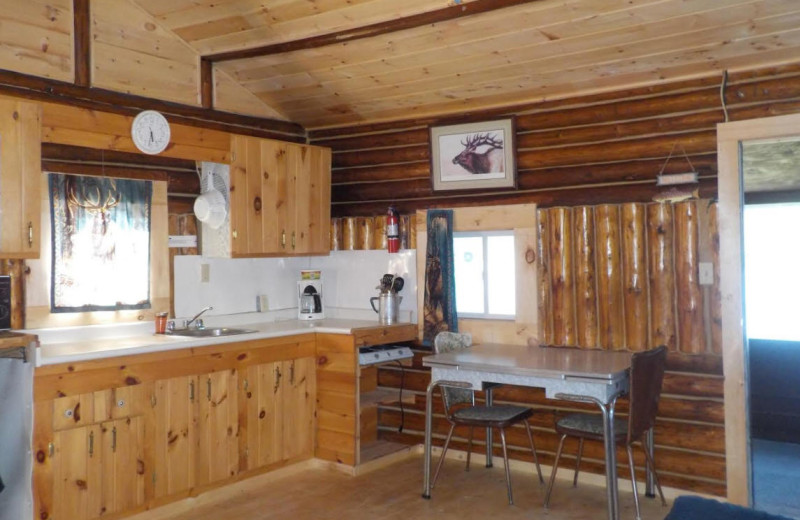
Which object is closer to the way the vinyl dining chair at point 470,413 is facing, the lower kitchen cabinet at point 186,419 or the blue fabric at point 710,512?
the blue fabric

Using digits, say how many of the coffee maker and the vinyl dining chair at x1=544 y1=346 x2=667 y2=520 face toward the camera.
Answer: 1

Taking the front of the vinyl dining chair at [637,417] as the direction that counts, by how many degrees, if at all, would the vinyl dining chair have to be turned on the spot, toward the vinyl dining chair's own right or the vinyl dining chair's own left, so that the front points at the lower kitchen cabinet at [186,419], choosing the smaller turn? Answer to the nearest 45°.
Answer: approximately 45° to the vinyl dining chair's own left

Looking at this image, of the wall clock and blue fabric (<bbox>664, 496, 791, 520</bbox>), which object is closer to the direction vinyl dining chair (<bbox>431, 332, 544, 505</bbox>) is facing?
the blue fabric

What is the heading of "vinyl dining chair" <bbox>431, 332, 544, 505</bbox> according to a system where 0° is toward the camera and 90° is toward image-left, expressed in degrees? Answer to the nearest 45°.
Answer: approximately 315°

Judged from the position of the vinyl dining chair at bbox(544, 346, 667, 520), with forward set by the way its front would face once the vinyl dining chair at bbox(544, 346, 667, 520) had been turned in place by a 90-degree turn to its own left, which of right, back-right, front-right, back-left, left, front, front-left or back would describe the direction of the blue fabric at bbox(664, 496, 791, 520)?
front-left
